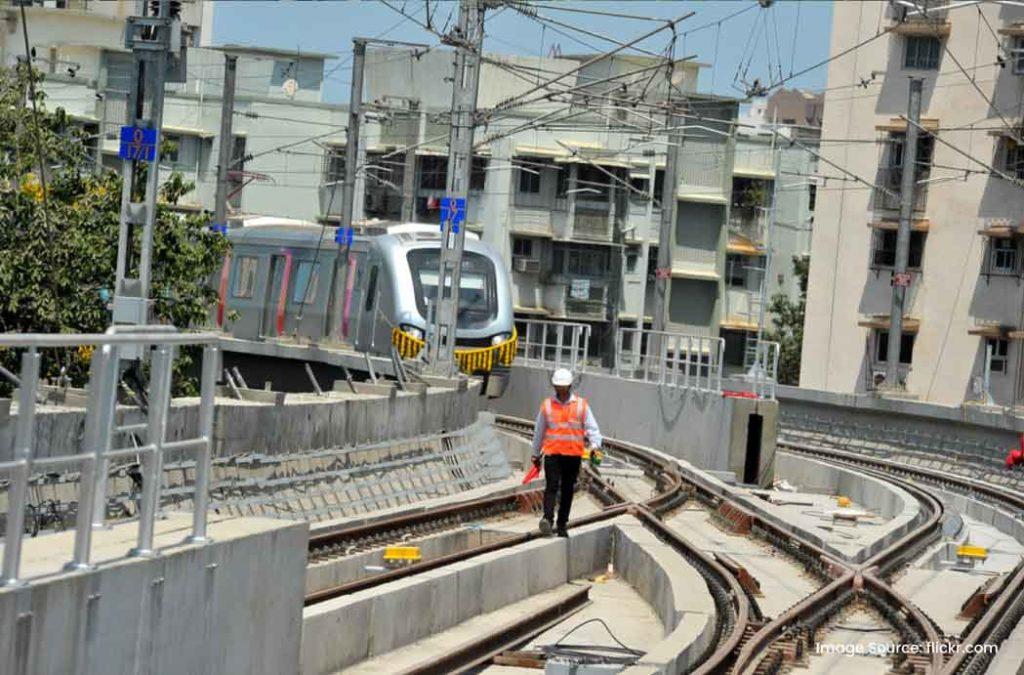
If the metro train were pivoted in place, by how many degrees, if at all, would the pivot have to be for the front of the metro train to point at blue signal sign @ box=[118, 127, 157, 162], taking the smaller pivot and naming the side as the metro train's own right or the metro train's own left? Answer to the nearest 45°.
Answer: approximately 45° to the metro train's own right

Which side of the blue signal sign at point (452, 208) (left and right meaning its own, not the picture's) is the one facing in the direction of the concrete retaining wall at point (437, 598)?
front

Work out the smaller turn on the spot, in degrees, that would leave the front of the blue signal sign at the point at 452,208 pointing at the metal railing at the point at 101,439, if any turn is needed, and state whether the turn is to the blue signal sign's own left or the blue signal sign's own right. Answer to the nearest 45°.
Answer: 0° — it already faces it

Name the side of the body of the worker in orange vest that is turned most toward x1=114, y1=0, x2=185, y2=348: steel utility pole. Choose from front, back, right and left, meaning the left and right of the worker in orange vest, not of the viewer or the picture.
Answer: right

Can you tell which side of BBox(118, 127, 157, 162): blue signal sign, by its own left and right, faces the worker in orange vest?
left

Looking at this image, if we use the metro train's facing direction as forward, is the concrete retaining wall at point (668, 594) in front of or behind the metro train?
in front

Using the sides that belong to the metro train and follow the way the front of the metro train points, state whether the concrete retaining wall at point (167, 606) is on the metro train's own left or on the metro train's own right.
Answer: on the metro train's own right

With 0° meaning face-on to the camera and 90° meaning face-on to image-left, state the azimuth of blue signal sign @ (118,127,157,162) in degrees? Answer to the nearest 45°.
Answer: approximately 0°

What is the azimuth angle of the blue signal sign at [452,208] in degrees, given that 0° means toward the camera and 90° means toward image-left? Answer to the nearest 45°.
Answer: approximately 0°

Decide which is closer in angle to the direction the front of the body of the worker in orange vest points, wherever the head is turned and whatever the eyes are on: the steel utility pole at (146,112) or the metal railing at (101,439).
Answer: the metal railing

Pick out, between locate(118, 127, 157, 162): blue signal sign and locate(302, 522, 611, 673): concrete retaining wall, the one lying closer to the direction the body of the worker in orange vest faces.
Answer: the concrete retaining wall

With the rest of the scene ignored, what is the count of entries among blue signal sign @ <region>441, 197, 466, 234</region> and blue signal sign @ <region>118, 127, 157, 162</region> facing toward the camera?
2
